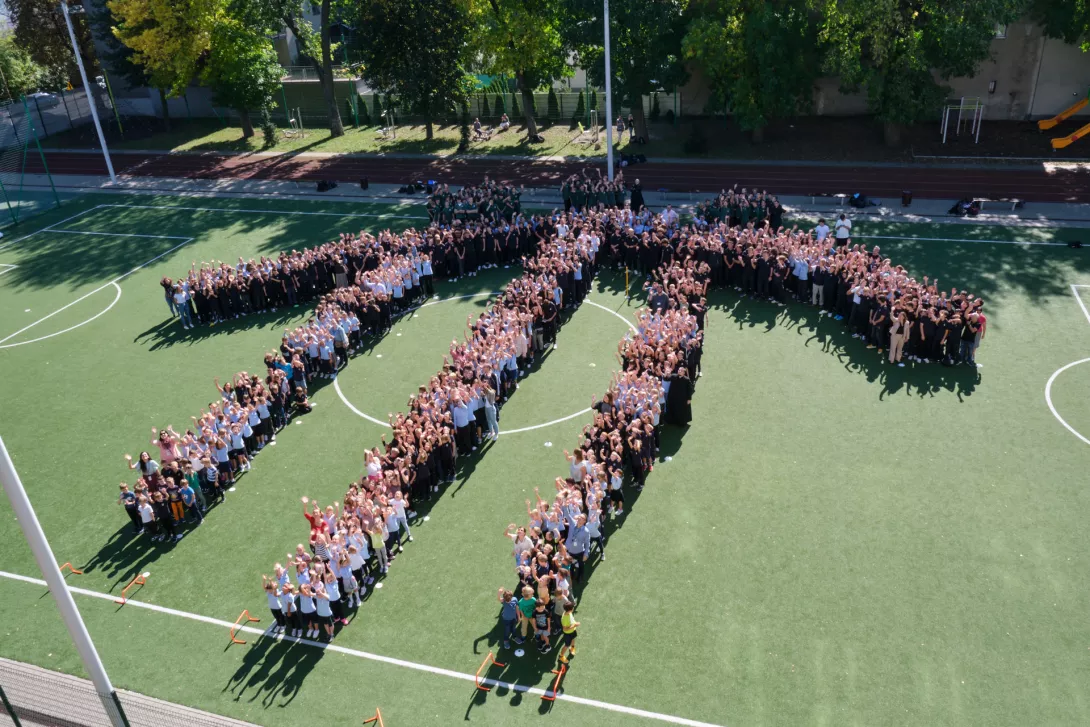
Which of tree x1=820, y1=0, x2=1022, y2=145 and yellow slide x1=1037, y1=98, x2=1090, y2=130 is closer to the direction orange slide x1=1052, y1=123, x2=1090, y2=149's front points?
the tree

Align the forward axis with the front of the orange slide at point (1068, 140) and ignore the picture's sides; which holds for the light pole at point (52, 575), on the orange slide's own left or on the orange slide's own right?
on the orange slide's own left

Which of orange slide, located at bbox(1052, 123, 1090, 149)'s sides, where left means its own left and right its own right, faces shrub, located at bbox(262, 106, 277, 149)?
front

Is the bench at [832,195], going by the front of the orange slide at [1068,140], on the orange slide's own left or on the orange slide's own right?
on the orange slide's own left

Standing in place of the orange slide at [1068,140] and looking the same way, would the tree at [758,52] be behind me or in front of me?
in front

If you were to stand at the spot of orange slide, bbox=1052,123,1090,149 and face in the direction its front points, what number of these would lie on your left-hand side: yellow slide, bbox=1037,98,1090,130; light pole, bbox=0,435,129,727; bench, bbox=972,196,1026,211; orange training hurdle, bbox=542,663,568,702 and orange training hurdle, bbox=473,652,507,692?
4

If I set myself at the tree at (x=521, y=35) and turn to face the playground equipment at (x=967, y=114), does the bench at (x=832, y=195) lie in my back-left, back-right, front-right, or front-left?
front-right

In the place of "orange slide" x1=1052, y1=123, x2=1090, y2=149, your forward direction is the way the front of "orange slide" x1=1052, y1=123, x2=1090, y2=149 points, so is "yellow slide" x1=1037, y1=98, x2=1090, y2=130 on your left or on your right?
on your right

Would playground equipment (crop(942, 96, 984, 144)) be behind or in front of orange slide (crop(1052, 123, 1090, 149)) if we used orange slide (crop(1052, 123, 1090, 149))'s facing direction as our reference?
in front

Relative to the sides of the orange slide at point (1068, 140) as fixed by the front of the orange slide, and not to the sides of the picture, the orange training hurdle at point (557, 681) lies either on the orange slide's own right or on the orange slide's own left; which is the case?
on the orange slide's own left

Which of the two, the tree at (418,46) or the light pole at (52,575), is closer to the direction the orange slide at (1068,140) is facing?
the tree

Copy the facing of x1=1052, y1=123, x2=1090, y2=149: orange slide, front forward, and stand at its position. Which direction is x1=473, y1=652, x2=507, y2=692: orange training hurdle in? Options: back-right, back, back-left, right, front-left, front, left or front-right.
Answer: left

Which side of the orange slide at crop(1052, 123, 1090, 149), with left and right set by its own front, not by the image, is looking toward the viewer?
left
